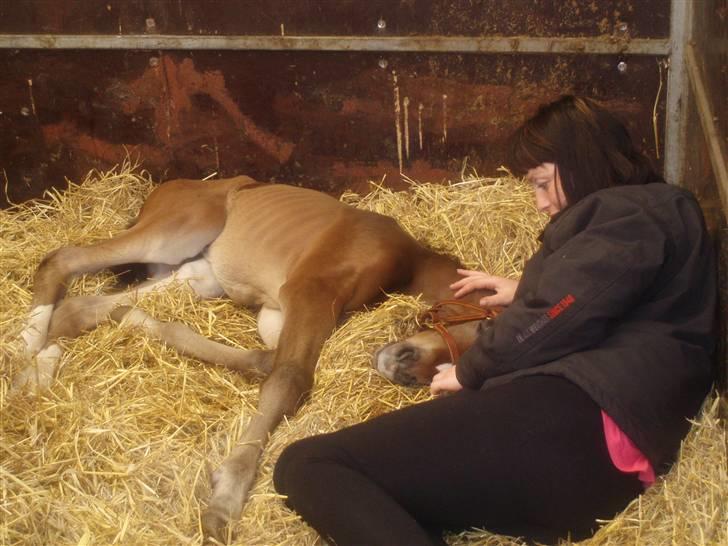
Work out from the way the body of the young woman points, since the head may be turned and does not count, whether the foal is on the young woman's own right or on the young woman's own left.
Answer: on the young woman's own right

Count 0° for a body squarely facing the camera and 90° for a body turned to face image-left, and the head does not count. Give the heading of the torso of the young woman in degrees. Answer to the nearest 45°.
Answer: approximately 90°
